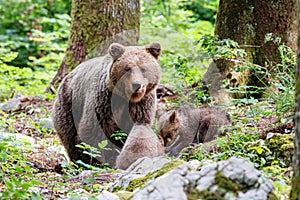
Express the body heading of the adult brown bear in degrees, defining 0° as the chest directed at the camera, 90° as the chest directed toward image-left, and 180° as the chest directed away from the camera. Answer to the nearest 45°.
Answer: approximately 315°

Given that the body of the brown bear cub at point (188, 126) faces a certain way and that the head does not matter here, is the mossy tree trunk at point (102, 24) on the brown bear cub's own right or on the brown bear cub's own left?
on the brown bear cub's own right

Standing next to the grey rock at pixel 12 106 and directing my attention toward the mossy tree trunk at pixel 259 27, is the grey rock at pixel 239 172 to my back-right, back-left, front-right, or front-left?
front-right

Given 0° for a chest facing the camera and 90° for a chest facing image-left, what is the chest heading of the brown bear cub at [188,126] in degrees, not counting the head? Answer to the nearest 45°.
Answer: approximately 45°

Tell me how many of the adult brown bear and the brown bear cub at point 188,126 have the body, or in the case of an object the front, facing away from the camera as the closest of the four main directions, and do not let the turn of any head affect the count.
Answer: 0

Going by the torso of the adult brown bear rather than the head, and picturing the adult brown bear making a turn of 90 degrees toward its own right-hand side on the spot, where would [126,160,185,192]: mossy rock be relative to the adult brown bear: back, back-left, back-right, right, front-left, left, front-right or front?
front-left

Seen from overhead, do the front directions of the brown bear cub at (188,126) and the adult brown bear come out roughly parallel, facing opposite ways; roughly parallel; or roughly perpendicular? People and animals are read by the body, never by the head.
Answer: roughly perpendicular

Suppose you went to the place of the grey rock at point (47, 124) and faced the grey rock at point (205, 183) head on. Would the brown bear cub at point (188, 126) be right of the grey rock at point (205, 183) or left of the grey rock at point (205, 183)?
left

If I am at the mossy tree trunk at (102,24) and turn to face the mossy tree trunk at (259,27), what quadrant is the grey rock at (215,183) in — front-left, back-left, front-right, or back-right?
front-right

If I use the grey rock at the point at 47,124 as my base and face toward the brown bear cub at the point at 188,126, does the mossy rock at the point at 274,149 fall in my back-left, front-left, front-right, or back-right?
front-right
